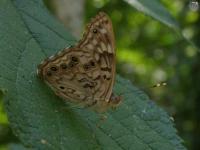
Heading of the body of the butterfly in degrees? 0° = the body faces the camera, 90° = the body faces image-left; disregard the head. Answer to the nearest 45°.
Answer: approximately 270°
